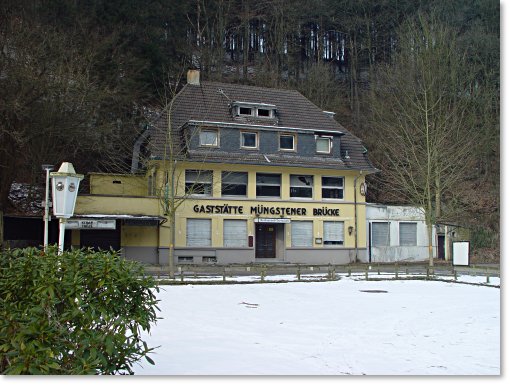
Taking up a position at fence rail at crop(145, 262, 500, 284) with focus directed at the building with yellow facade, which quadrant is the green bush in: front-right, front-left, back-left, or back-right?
back-left

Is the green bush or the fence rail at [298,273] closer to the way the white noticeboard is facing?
the green bush

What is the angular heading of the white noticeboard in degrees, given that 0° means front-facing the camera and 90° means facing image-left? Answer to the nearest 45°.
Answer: approximately 0°

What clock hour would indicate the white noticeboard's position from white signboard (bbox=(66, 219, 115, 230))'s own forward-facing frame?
The white noticeboard is roughly at 10 o'clock from the white signboard.

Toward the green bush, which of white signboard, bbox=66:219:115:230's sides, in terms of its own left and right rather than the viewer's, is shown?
front

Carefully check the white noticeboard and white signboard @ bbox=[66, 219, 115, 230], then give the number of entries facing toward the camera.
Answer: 2

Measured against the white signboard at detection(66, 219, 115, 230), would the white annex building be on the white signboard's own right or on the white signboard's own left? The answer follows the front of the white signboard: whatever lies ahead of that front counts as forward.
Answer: on the white signboard's own left

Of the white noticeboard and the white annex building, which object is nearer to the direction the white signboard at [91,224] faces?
the white noticeboard

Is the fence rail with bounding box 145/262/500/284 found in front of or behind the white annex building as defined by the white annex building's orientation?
in front

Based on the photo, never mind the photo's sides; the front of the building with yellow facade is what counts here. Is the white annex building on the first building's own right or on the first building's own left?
on the first building's own left

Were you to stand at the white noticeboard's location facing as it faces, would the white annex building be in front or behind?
behind
